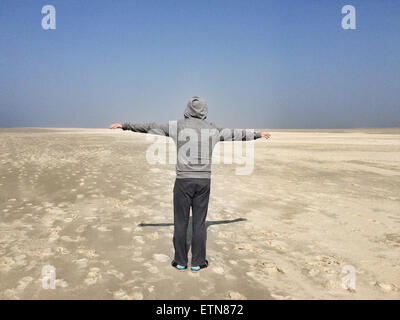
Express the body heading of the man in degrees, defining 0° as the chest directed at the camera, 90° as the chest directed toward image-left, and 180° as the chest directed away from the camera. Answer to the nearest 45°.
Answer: approximately 180°
